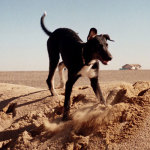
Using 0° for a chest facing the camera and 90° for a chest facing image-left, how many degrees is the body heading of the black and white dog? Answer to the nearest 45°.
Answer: approximately 315°
